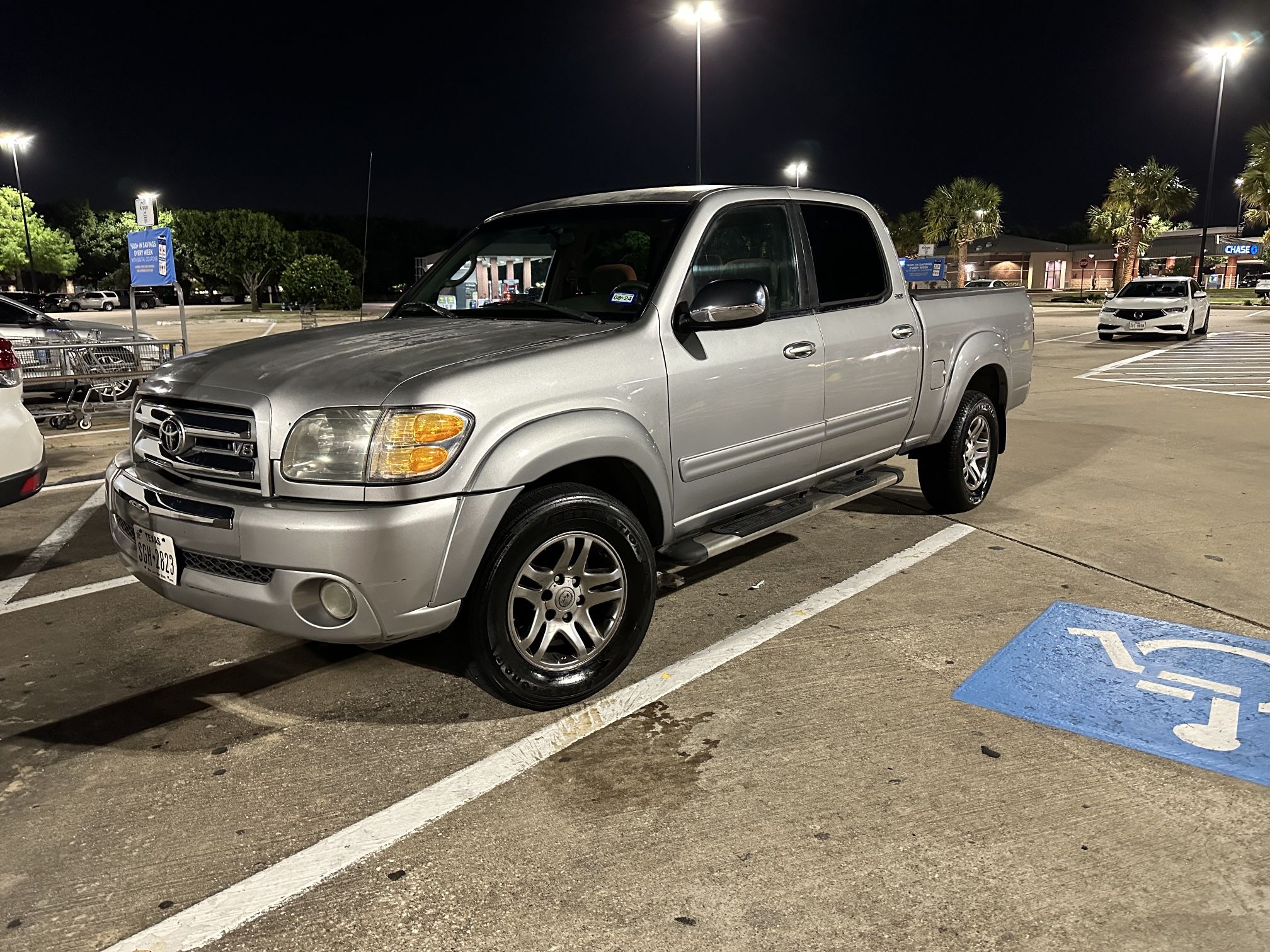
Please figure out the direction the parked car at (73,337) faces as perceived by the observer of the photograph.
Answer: facing to the right of the viewer

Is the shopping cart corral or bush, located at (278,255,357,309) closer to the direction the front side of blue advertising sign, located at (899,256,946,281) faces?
the shopping cart corral

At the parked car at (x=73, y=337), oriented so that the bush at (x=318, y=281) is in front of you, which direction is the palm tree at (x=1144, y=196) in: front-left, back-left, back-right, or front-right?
front-right

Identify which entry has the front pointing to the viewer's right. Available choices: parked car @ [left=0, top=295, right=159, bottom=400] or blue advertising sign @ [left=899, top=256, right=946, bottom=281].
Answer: the parked car

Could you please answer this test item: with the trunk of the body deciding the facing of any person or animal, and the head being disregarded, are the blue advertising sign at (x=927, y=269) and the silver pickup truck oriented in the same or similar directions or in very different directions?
same or similar directions

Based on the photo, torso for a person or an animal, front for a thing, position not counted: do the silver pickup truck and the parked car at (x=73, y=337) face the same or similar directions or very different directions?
very different directions

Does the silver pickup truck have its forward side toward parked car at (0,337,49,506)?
no

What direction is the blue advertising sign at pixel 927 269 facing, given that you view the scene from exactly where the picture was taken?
facing the viewer

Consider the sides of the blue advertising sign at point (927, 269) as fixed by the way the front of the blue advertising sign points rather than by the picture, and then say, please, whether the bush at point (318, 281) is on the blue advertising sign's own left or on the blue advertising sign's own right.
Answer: on the blue advertising sign's own right

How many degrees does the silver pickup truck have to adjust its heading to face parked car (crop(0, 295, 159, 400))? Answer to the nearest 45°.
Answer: approximately 90° to its right

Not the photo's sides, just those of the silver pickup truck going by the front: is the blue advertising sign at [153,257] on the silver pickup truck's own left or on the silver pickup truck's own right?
on the silver pickup truck's own right

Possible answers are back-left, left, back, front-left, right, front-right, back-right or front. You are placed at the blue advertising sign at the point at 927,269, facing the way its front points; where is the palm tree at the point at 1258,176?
back-left

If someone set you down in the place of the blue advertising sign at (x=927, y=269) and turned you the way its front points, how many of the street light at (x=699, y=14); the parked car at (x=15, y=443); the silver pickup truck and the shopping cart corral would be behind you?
0

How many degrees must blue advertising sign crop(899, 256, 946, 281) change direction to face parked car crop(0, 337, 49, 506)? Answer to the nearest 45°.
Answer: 0° — it already faces it

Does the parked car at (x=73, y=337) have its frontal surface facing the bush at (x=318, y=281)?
no

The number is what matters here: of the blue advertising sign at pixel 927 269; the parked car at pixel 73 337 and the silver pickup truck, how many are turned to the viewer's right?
1

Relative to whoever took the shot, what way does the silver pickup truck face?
facing the viewer and to the left of the viewer

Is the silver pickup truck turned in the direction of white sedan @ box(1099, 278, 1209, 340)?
no

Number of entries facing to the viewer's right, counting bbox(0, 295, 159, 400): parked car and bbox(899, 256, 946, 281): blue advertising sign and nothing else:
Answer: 1

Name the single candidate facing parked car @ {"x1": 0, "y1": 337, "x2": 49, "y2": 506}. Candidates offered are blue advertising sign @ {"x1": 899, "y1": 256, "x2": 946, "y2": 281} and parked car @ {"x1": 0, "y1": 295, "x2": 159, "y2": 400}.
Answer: the blue advertising sign
